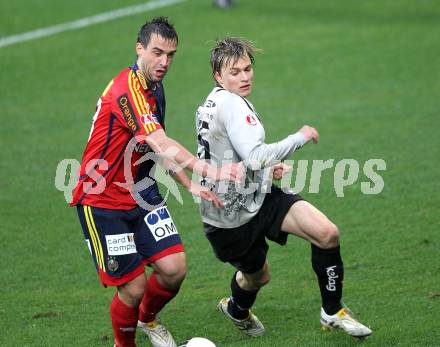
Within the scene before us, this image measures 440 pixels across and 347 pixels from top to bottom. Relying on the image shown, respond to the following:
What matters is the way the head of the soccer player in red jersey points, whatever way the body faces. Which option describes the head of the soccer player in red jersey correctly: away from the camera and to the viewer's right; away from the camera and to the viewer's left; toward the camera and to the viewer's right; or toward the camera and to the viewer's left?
toward the camera and to the viewer's right

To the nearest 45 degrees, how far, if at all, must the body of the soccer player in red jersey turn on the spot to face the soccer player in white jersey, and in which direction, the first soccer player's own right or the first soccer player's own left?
approximately 45° to the first soccer player's own left

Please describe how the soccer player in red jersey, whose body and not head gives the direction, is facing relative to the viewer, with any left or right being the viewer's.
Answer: facing the viewer and to the right of the viewer
